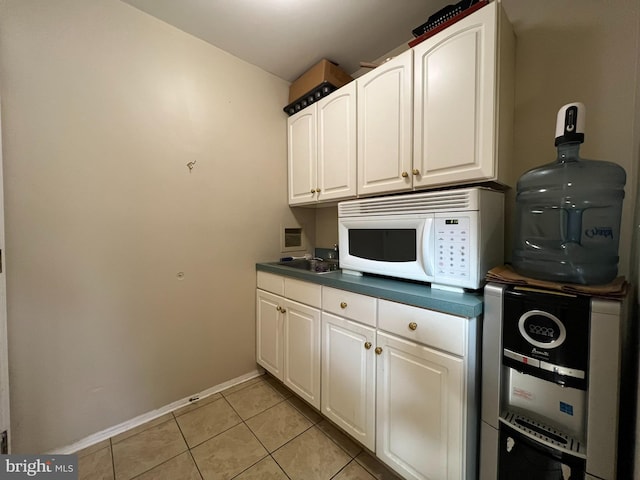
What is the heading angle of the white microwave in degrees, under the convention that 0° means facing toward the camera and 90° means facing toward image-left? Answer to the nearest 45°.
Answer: approximately 45°

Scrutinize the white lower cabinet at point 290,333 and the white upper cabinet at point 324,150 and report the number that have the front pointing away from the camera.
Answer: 0

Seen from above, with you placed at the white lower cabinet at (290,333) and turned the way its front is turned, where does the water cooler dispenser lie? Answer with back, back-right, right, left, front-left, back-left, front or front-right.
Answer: left

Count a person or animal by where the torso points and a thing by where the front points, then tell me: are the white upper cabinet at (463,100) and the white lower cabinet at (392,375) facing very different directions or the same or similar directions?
same or similar directions

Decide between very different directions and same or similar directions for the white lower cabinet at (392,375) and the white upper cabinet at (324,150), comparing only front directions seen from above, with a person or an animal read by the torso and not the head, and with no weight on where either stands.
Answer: same or similar directions

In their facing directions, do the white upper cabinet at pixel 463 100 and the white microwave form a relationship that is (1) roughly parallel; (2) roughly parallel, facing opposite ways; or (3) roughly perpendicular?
roughly parallel

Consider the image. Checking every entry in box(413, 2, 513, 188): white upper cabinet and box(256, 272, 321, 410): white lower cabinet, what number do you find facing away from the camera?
0

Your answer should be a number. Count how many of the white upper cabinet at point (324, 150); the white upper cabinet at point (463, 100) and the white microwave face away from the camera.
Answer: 0

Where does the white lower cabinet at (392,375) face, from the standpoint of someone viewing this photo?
facing the viewer and to the left of the viewer

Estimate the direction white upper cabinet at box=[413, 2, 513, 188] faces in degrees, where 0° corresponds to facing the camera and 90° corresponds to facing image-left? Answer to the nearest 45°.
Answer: approximately 45°

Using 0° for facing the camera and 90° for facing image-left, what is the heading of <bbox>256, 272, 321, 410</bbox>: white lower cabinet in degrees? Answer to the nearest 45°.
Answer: approximately 45°
